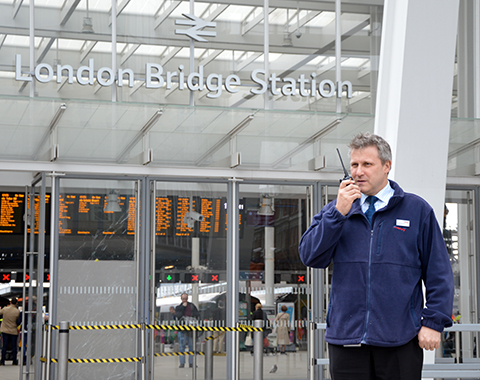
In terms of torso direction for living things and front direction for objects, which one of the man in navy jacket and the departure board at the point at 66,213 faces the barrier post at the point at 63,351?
the departure board

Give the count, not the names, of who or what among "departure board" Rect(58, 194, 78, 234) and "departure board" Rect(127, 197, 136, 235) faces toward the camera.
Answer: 2

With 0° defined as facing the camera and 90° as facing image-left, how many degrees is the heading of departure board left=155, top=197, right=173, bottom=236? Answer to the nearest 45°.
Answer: approximately 0°

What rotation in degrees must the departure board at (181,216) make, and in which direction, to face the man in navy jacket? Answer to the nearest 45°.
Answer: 0° — it already faces them

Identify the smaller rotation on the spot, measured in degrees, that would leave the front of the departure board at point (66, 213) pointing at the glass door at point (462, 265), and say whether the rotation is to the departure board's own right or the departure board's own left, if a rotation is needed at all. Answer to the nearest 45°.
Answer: approximately 90° to the departure board's own left

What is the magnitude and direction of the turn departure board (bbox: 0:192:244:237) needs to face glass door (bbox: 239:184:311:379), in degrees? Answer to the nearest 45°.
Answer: approximately 90° to its left

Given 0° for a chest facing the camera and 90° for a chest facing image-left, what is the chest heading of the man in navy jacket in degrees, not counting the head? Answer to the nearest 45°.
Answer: approximately 0°

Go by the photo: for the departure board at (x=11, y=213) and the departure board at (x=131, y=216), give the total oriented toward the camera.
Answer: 2
